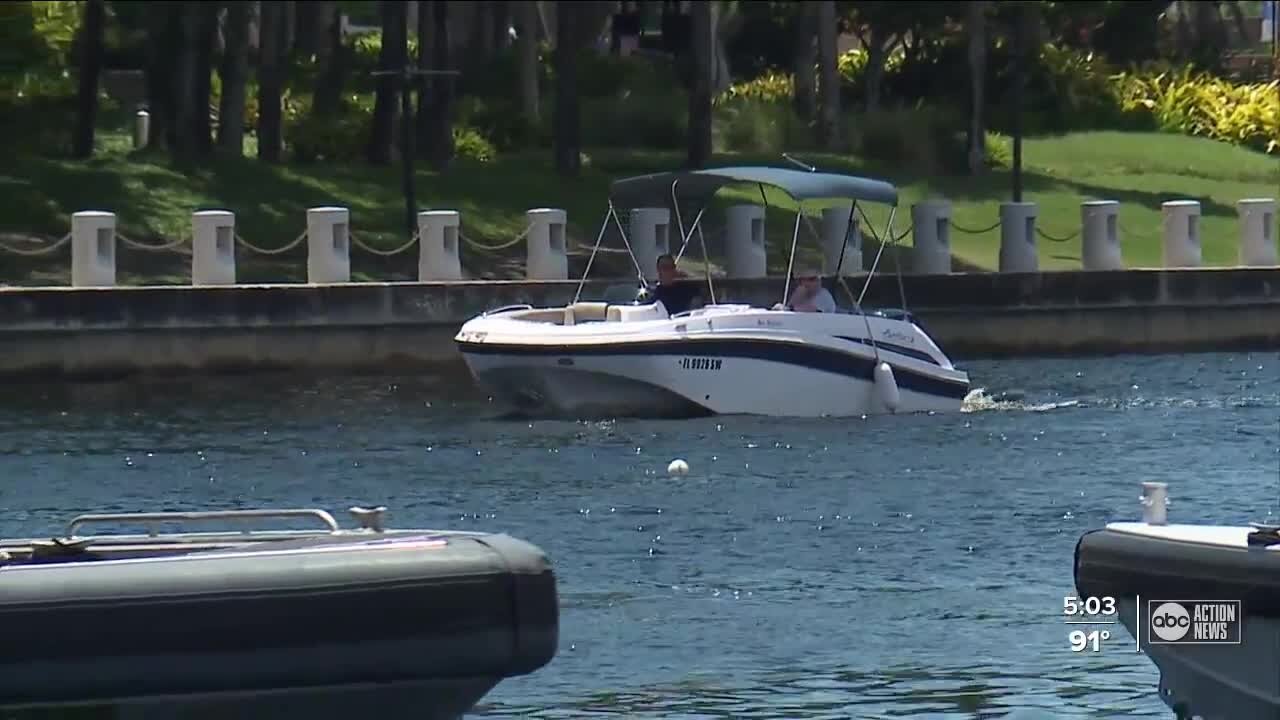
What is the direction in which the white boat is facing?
to the viewer's left

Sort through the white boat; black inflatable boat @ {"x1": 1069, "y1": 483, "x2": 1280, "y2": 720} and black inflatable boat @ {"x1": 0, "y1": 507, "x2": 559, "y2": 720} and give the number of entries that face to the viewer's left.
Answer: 2

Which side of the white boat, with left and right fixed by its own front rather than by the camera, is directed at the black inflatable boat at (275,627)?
left
